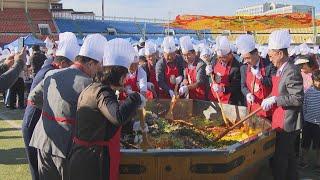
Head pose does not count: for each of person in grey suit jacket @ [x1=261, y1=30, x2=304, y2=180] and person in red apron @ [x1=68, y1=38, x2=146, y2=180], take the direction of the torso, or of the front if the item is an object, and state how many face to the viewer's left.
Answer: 1

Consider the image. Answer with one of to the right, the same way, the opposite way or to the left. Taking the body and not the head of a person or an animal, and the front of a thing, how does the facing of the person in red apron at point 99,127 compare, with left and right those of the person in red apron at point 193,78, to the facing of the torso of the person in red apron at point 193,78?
the opposite way

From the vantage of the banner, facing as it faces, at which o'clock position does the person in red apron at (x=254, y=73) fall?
The person in red apron is roughly at 12 o'clock from the banner.

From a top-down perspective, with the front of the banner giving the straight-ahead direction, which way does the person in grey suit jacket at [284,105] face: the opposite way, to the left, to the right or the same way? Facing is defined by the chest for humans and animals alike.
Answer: to the right

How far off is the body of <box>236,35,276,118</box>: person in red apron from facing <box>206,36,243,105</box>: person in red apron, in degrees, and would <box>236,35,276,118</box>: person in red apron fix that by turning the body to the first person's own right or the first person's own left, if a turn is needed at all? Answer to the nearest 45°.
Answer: approximately 90° to the first person's own right

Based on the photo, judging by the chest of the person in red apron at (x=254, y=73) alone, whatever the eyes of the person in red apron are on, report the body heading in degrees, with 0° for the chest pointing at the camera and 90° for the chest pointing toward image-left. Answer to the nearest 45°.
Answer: approximately 45°

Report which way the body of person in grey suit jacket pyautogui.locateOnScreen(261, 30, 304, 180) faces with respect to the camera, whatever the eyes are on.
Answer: to the viewer's left

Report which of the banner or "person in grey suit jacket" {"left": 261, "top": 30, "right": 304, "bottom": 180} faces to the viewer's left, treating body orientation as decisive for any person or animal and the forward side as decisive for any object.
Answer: the person in grey suit jacket

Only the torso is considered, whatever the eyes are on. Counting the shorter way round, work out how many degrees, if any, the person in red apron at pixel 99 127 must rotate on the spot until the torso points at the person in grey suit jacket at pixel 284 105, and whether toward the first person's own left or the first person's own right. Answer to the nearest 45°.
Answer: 0° — they already face them

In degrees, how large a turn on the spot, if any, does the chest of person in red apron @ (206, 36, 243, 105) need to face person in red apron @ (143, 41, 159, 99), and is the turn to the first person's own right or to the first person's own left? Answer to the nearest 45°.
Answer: approximately 90° to the first person's own right

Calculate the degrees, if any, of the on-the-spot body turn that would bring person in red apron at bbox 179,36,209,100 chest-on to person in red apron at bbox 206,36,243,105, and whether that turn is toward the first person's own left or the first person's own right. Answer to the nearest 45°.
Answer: approximately 90° to the first person's own left

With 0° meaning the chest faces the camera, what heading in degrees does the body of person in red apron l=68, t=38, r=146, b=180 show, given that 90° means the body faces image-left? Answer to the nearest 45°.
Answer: approximately 225°
